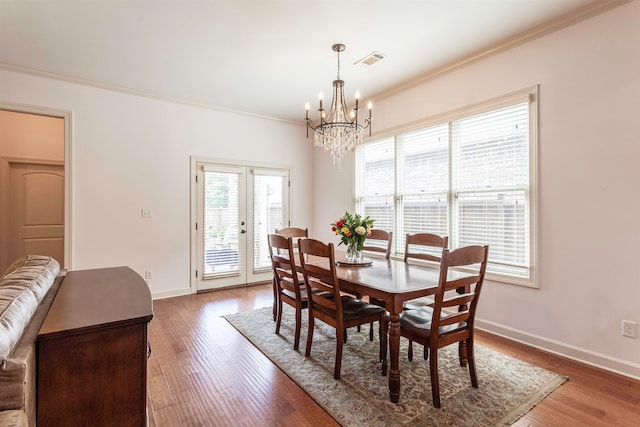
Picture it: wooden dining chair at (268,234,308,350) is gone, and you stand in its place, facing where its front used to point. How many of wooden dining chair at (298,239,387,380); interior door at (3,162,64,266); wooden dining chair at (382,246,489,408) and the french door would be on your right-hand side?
2

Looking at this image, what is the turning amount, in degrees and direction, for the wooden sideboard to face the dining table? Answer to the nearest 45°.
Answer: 0° — it already faces it

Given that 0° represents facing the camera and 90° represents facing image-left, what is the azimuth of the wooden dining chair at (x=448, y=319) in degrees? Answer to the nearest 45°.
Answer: approximately 135°

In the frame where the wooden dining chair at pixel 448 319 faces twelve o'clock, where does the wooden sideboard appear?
The wooden sideboard is roughly at 9 o'clock from the wooden dining chair.

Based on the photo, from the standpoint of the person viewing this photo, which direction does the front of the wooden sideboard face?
facing to the right of the viewer

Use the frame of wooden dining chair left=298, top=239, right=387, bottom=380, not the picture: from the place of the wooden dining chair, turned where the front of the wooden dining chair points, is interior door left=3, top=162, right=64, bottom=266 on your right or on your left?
on your left

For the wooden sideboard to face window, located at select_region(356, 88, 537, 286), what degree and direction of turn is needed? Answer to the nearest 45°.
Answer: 0° — it already faces it

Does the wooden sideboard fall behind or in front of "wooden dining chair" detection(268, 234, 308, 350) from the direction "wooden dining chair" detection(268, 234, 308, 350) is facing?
behind
